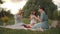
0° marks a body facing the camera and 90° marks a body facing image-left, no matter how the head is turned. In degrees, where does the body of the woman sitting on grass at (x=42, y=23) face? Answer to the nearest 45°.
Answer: approximately 90°
